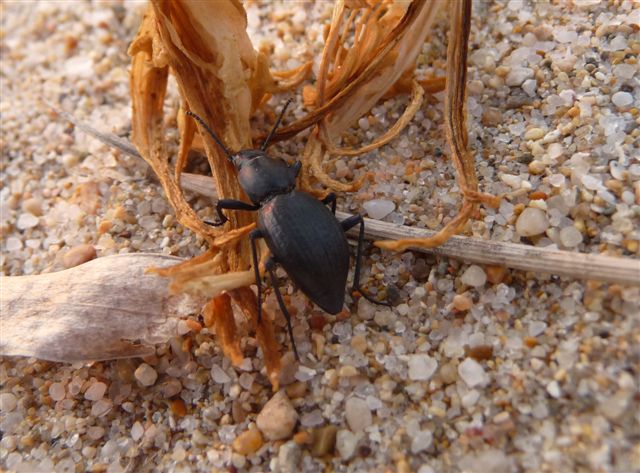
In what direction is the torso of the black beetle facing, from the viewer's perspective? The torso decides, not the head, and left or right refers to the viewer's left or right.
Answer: facing away from the viewer and to the left of the viewer

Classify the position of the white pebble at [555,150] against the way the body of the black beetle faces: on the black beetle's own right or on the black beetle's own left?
on the black beetle's own right

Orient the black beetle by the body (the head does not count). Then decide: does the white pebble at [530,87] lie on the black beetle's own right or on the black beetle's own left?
on the black beetle's own right

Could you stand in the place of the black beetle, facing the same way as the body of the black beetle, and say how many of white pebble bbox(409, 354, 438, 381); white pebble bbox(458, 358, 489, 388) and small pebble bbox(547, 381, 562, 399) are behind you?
3

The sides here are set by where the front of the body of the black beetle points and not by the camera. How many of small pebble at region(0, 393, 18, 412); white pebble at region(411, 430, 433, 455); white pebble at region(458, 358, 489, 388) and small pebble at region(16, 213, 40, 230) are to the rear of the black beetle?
2

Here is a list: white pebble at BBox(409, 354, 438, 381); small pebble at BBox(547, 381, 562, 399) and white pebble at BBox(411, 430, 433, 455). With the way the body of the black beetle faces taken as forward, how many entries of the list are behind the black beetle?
3

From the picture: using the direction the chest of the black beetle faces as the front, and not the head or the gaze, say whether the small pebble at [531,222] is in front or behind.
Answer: behind

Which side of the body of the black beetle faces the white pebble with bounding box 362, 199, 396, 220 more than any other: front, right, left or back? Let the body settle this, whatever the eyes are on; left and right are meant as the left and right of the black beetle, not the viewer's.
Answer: right

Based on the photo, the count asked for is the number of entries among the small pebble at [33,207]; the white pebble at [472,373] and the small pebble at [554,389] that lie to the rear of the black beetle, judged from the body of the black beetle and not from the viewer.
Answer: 2

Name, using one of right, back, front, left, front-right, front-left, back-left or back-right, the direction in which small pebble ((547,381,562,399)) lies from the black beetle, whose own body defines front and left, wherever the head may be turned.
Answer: back

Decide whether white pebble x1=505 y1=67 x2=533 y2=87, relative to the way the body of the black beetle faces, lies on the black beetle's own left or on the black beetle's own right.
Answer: on the black beetle's own right

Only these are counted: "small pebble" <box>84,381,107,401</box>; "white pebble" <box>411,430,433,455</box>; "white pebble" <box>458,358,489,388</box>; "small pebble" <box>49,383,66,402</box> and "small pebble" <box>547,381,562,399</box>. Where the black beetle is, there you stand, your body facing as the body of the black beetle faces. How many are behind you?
3

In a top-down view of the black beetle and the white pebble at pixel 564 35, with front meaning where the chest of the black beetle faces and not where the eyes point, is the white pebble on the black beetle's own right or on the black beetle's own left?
on the black beetle's own right

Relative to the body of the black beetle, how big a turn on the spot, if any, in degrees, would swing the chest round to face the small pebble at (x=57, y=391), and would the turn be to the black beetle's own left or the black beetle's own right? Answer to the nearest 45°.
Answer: approximately 45° to the black beetle's own left
